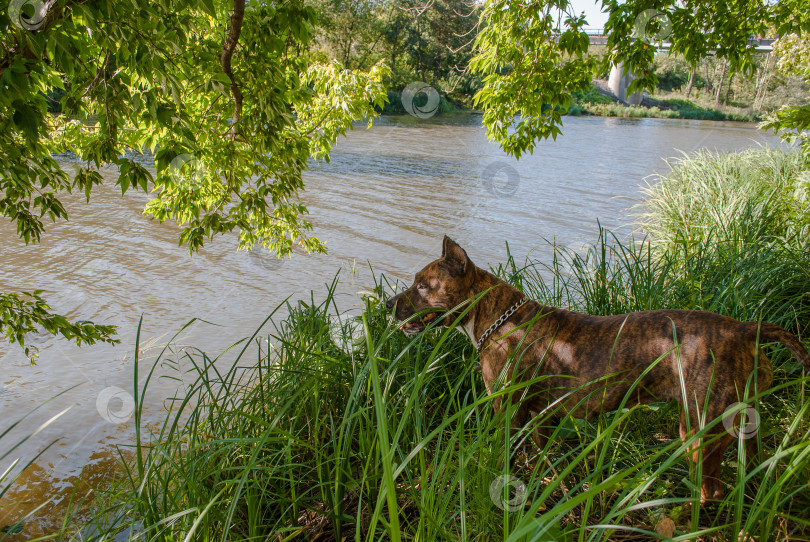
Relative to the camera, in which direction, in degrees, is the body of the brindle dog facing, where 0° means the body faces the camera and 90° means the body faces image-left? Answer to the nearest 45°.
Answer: approximately 90°
